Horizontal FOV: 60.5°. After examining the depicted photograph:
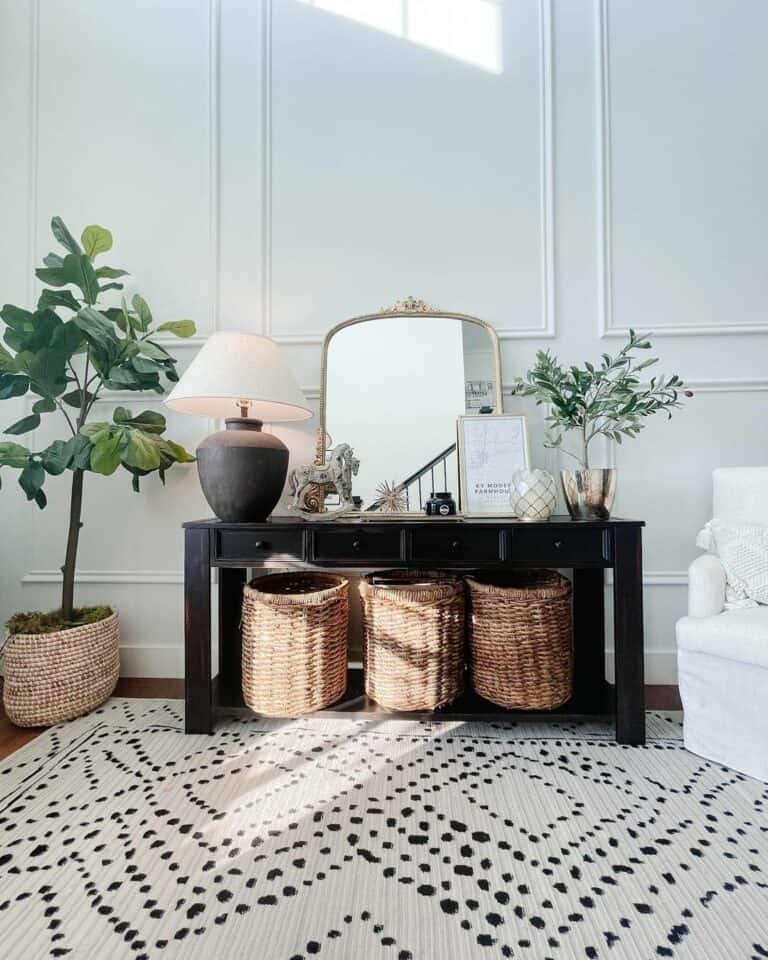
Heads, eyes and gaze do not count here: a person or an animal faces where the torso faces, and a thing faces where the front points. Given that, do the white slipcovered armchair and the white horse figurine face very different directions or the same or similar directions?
very different directions

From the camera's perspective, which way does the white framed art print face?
toward the camera

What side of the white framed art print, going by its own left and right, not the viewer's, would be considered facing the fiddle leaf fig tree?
right

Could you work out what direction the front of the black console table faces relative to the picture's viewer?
facing the viewer

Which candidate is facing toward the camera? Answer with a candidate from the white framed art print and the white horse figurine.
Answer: the white framed art print

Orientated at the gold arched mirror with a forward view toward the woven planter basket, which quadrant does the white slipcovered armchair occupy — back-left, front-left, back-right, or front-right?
back-left

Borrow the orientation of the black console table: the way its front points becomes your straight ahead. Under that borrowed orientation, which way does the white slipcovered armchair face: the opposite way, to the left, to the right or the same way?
to the right

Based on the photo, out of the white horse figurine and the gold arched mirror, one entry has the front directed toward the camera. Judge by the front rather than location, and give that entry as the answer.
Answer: the gold arched mirror

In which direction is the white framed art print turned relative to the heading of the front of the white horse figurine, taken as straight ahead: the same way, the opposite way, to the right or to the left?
to the right

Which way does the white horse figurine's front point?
to the viewer's right

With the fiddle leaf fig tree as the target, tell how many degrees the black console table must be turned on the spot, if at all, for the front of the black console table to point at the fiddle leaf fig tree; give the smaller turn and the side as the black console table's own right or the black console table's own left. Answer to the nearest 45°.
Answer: approximately 90° to the black console table's own right

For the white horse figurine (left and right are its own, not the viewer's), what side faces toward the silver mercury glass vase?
front
